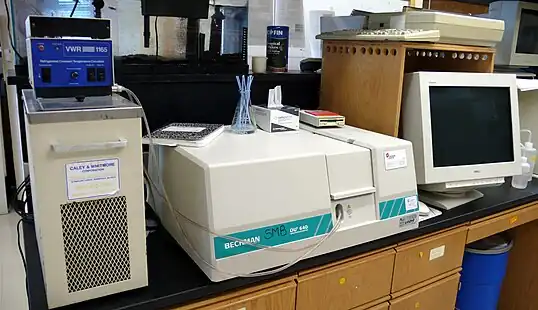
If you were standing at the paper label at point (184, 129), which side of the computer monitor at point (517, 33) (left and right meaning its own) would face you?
right

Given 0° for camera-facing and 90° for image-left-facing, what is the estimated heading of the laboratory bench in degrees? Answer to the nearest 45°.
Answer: approximately 315°

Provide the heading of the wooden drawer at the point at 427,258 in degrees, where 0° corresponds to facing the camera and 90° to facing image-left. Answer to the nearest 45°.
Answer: approximately 315°

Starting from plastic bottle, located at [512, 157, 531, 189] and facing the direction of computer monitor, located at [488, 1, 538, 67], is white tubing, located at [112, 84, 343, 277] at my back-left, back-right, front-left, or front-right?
back-left

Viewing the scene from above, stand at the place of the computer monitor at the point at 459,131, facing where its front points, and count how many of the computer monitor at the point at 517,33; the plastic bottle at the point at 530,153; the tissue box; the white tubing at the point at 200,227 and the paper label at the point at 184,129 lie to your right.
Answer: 3

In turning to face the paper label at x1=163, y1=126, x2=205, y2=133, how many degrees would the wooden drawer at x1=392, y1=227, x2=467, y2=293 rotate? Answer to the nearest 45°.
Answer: approximately 90° to its right

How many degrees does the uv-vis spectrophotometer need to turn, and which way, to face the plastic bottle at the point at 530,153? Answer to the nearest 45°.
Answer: approximately 90° to its left
